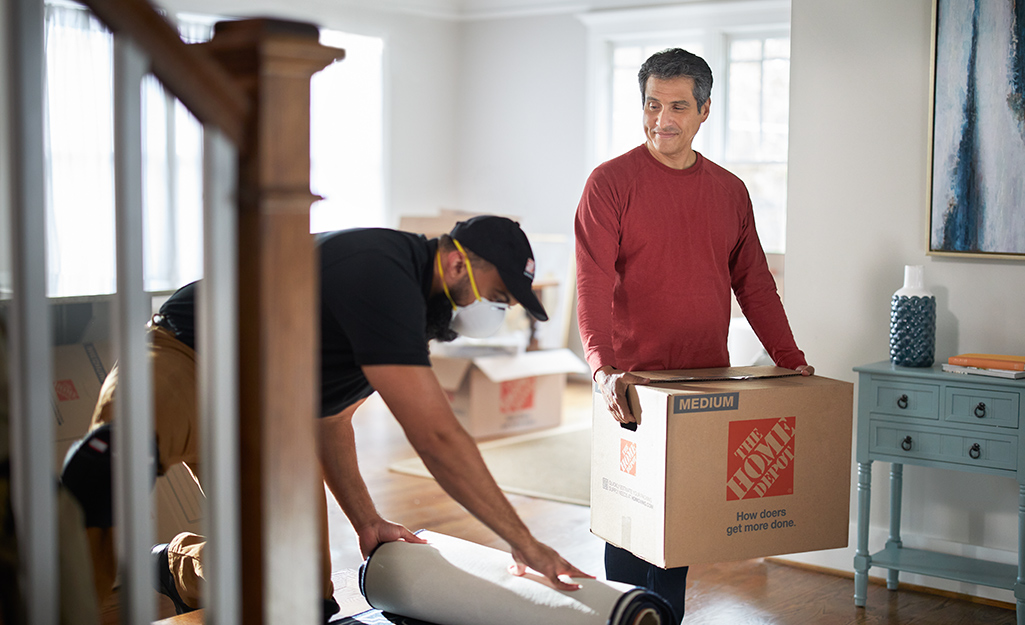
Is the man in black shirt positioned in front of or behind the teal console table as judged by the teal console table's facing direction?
in front

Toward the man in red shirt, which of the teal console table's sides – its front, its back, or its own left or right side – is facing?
front

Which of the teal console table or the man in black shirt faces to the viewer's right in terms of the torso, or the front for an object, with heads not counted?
the man in black shirt

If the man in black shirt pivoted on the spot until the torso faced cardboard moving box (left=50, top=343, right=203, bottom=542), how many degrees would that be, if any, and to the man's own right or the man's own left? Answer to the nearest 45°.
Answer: approximately 135° to the man's own left

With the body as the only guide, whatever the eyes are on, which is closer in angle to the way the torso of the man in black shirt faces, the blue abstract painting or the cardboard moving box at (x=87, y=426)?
the blue abstract painting

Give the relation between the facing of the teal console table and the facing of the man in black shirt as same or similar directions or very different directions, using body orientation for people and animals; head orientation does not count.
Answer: very different directions

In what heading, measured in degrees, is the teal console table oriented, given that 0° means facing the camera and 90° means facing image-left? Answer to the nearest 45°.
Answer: approximately 45°

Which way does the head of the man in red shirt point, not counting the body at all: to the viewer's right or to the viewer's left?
to the viewer's left

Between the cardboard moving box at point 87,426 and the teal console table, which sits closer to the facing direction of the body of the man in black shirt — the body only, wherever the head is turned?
the teal console table

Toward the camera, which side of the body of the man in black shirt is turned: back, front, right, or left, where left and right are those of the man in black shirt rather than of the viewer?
right

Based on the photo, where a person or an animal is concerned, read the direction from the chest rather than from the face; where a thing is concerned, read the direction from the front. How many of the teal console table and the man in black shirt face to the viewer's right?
1
